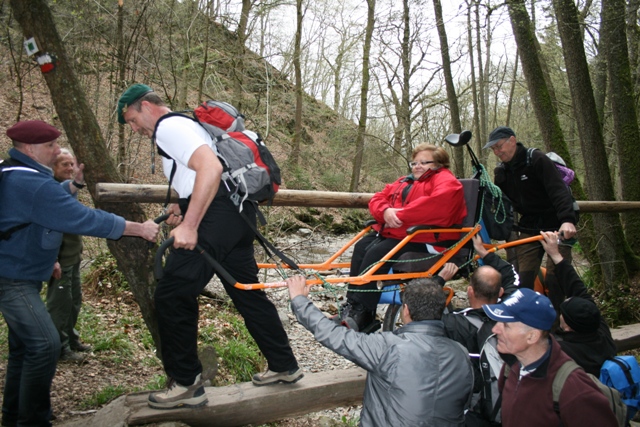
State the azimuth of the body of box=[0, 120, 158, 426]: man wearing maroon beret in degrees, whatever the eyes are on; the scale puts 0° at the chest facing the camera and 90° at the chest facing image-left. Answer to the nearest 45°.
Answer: approximately 270°

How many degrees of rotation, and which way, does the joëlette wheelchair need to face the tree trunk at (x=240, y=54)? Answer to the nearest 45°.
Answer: approximately 90° to its right

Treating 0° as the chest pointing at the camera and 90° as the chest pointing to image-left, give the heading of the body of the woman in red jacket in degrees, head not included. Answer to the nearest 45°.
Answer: approximately 45°

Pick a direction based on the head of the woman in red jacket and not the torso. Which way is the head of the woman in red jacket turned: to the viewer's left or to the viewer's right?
to the viewer's left

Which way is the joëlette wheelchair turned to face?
to the viewer's left

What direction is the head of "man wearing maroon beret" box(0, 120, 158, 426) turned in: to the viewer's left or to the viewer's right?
to the viewer's right

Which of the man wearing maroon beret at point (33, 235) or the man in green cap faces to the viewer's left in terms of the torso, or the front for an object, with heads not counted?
the man in green cap

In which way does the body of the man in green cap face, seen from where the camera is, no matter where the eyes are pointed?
to the viewer's left

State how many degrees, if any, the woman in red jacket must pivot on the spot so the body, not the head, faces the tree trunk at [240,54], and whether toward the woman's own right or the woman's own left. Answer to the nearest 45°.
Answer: approximately 90° to the woman's own right

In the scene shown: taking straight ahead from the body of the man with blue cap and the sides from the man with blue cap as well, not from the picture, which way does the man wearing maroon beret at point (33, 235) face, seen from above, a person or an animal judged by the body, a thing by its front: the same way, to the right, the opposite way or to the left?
the opposite way
